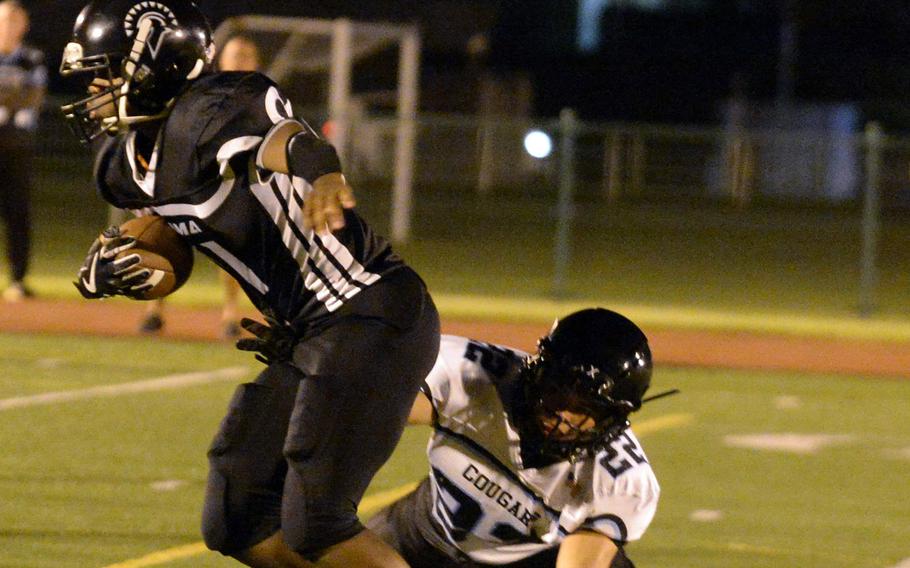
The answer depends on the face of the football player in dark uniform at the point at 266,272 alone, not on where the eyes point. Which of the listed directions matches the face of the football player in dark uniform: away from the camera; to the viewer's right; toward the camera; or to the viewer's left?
to the viewer's left

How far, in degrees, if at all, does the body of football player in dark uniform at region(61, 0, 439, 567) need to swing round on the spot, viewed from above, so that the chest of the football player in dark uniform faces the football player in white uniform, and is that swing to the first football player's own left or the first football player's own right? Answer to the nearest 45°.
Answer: approximately 180°

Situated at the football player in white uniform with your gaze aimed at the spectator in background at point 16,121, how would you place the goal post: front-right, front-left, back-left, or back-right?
front-right

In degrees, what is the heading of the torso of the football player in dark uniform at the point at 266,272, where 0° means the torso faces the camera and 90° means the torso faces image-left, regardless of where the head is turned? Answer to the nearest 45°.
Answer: approximately 90°

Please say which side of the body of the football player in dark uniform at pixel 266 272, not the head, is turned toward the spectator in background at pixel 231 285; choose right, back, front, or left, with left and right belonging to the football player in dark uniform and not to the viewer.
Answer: right

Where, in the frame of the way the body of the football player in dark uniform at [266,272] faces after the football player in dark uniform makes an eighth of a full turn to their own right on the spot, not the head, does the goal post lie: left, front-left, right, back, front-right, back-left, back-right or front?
front-right
